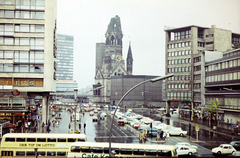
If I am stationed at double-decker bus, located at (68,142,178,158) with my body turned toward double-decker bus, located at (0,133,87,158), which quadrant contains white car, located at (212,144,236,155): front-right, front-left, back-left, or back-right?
back-right

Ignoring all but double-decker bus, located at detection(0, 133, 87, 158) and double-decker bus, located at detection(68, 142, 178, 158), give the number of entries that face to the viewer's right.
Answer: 2

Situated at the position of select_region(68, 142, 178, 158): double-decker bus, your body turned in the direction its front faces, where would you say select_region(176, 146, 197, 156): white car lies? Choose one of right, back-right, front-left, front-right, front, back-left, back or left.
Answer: front-left

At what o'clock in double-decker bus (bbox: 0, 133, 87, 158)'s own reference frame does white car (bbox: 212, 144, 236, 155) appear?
The white car is roughly at 12 o'clock from the double-decker bus.

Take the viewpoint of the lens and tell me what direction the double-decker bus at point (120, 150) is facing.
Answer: facing to the right of the viewer

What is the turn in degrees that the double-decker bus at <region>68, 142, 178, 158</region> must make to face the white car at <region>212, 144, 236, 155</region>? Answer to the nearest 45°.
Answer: approximately 45° to its left

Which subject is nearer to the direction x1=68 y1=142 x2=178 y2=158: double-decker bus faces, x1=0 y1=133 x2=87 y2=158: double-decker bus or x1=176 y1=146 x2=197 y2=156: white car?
the white car

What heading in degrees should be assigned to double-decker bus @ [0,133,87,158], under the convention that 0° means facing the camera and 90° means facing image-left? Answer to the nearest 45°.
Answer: approximately 270°

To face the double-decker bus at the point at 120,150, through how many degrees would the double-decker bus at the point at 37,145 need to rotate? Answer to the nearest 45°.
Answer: approximately 45° to its right
